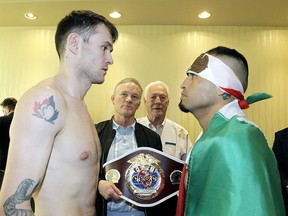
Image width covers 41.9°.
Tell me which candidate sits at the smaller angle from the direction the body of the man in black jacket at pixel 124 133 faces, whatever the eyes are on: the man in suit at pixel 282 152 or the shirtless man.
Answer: the shirtless man

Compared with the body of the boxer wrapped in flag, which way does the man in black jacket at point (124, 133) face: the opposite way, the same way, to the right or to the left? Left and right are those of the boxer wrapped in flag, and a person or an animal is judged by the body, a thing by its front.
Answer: to the left

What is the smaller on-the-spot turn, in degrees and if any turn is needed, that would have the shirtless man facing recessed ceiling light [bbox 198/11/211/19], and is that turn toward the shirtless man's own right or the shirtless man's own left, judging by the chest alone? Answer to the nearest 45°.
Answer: approximately 45° to the shirtless man's own left

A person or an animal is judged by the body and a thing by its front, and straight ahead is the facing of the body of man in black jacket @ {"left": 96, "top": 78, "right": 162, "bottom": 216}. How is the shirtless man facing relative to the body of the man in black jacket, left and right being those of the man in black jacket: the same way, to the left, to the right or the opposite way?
to the left

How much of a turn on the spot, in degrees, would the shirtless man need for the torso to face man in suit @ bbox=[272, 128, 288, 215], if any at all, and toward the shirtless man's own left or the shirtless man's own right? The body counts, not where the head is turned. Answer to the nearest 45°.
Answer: approximately 45° to the shirtless man's own left

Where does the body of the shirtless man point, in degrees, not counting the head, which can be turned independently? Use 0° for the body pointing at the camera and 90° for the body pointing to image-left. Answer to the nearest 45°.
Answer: approximately 270°

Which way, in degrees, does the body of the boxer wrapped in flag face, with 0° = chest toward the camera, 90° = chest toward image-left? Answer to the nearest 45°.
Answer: approximately 90°

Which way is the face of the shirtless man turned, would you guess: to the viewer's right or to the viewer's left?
to the viewer's right

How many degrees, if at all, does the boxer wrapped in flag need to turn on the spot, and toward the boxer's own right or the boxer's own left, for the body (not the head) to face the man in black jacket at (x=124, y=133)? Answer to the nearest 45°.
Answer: approximately 45° to the boxer's own right

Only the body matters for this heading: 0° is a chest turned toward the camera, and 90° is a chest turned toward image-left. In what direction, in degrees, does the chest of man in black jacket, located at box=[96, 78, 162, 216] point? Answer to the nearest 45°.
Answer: approximately 0°

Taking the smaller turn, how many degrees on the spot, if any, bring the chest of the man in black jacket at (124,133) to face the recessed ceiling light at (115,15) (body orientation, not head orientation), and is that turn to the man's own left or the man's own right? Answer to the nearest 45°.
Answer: approximately 180°

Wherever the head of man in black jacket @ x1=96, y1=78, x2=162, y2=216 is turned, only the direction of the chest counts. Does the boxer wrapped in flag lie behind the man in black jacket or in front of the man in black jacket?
in front
